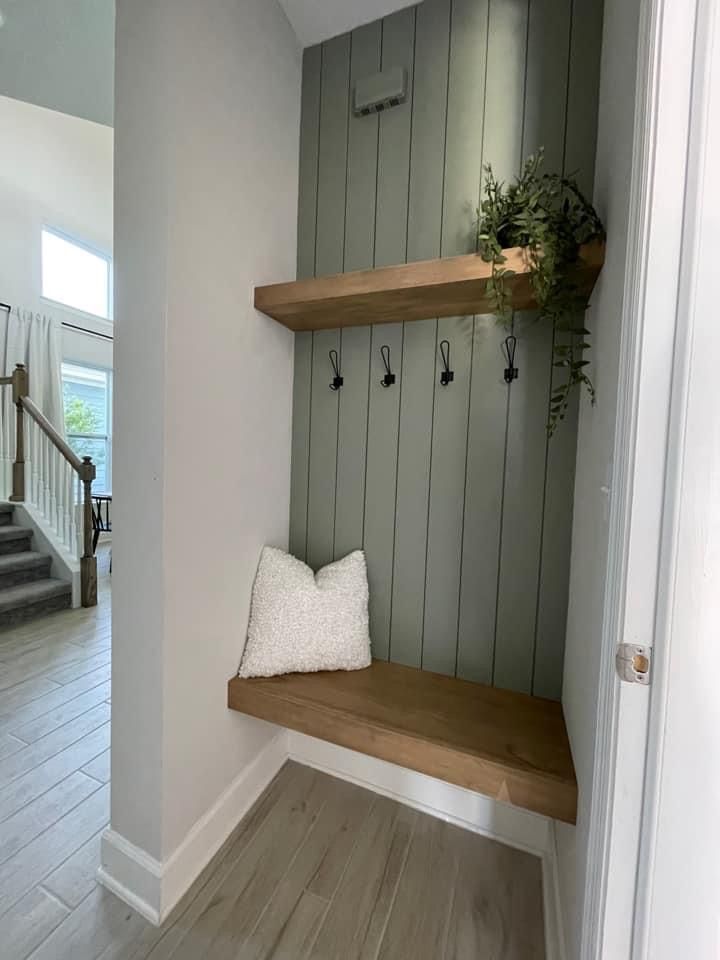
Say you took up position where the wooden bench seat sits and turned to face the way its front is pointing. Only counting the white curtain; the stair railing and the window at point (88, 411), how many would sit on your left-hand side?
0

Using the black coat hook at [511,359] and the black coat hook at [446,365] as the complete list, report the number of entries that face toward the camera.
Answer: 2

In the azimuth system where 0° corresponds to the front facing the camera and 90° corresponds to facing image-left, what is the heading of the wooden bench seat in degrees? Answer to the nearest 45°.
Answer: approximately 45°

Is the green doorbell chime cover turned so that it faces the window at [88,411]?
no

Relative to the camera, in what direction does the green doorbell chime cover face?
facing the viewer and to the left of the viewer

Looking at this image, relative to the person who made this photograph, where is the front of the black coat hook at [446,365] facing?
facing the viewer

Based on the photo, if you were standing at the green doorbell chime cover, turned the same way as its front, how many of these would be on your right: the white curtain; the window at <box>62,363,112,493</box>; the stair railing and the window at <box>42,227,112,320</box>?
4

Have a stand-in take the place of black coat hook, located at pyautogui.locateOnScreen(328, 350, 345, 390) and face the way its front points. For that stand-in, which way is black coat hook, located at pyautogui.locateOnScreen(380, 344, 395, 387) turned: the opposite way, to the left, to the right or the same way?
the same way

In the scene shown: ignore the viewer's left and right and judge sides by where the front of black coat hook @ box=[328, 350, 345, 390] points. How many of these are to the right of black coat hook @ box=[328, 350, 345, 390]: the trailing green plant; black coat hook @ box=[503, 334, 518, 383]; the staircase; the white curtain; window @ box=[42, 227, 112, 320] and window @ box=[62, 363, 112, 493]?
4

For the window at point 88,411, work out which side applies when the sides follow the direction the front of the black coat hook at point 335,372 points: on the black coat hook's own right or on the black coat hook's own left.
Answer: on the black coat hook's own right

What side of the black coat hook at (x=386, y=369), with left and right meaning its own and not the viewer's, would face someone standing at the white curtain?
right

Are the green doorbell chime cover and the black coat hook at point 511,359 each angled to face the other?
no

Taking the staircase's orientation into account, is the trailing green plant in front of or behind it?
in front
